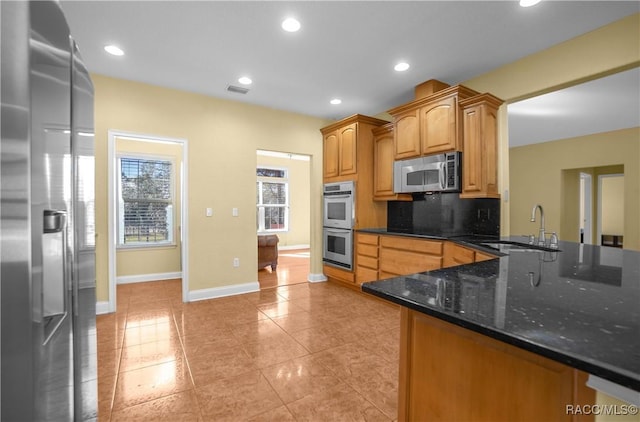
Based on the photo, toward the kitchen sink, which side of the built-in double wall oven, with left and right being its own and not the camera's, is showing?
left

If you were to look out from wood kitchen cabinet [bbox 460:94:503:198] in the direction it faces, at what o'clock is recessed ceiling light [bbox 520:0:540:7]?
The recessed ceiling light is roughly at 10 o'clock from the wood kitchen cabinet.

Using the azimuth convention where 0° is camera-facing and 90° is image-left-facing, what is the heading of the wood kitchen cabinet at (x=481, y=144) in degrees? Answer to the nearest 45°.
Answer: approximately 45°

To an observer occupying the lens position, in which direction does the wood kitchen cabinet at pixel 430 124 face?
facing the viewer and to the left of the viewer

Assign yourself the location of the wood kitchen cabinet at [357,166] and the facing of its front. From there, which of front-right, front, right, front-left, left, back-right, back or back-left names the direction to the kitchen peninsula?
front-left

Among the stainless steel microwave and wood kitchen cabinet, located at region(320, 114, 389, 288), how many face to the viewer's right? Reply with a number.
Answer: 0

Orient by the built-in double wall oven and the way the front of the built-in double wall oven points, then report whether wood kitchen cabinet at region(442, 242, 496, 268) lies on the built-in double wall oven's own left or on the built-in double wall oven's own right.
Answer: on the built-in double wall oven's own left

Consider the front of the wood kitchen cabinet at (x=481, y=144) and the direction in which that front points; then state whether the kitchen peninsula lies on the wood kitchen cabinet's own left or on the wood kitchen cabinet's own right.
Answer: on the wood kitchen cabinet's own left

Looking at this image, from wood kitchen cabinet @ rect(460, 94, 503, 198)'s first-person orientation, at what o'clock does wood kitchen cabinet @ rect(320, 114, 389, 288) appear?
wood kitchen cabinet @ rect(320, 114, 389, 288) is roughly at 2 o'clock from wood kitchen cabinet @ rect(460, 94, 503, 198).

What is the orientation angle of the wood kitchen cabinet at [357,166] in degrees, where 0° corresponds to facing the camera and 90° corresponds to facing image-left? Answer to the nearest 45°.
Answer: approximately 45°
